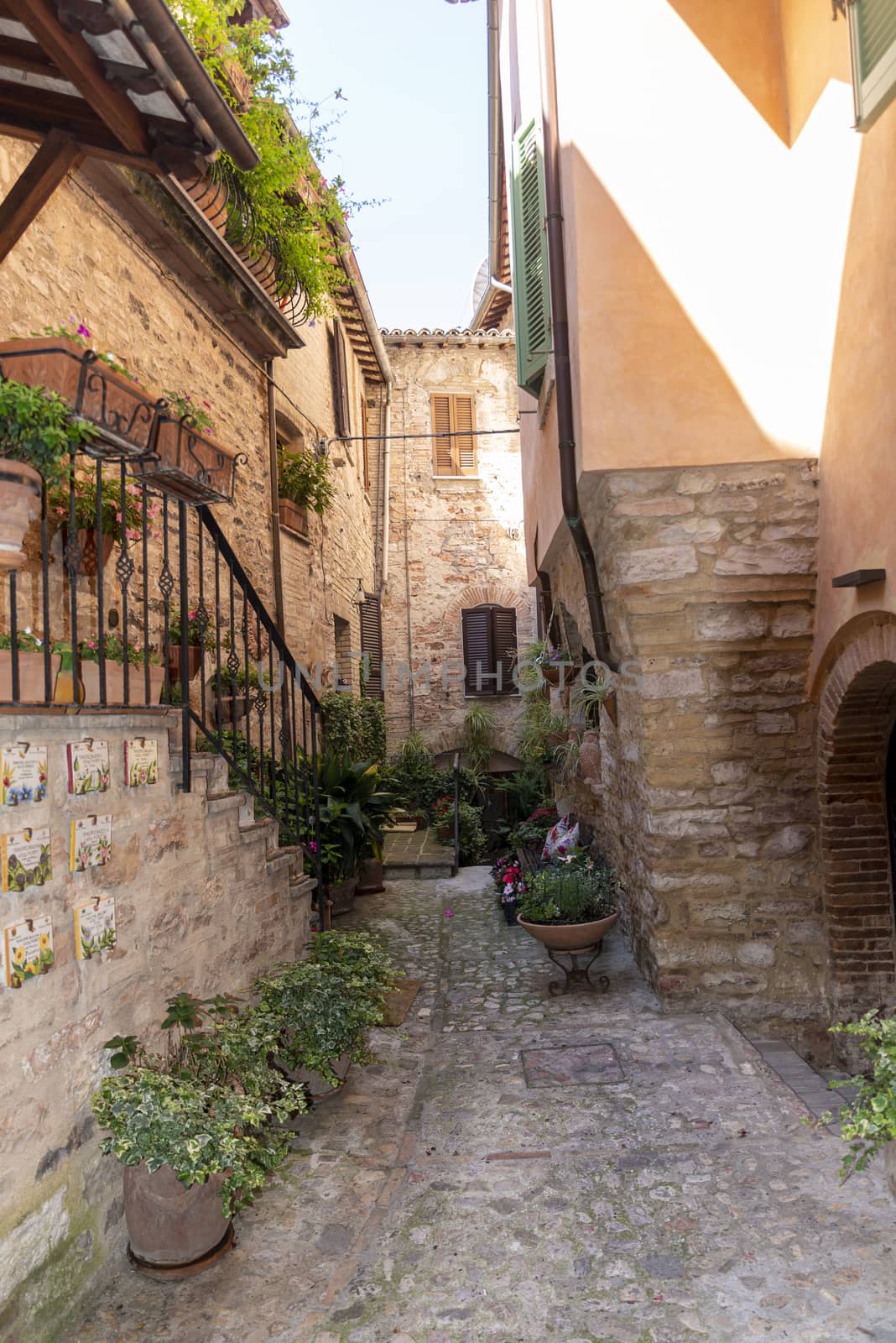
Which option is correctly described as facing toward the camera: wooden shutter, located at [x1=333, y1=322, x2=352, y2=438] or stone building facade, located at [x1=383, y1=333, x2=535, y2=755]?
the stone building facade

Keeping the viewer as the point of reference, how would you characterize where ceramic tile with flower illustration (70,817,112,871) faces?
facing the viewer and to the right of the viewer

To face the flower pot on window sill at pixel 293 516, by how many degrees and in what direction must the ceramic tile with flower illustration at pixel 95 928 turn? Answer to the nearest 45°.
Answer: approximately 135° to its left

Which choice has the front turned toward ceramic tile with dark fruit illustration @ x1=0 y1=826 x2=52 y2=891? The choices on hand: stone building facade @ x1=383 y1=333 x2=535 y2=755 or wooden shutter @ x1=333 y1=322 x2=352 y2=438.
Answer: the stone building facade

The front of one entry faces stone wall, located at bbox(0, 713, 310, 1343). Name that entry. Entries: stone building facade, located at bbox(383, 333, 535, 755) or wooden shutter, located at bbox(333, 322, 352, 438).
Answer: the stone building facade

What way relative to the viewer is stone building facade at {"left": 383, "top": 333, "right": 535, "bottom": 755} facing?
toward the camera

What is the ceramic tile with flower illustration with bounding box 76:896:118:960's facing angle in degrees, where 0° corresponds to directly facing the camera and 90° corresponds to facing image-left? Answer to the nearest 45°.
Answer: approximately 315°

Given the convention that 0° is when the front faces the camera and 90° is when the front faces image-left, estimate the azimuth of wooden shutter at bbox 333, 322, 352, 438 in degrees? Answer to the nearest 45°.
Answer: approximately 270°

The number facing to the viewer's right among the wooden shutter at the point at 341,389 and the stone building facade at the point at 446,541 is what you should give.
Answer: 1

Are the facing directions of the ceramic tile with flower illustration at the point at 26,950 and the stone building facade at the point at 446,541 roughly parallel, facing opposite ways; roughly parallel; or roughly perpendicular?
roughly perpendicular
